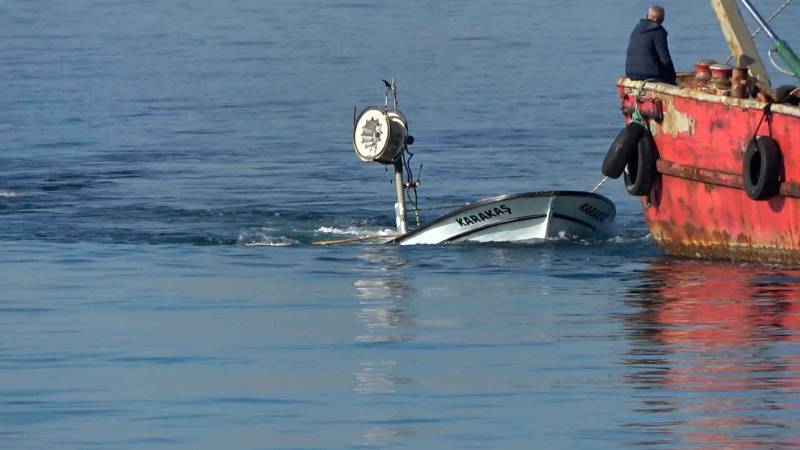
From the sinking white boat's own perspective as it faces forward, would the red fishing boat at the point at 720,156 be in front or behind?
in front
